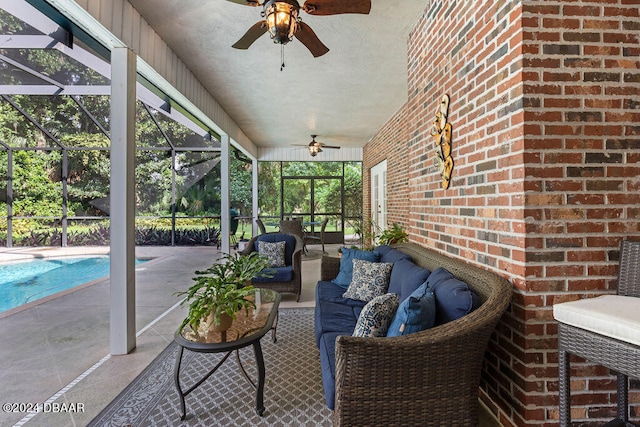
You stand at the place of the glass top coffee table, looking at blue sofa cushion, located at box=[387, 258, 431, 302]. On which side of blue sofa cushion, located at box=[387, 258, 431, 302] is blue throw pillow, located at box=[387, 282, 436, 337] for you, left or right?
right

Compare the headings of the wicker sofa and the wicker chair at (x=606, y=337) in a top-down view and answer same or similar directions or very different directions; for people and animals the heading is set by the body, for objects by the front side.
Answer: same or similar directions

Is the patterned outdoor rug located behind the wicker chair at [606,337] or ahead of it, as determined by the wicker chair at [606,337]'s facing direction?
ahead

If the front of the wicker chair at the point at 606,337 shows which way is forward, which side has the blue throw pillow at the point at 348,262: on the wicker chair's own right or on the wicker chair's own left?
on the wicker chair's own right

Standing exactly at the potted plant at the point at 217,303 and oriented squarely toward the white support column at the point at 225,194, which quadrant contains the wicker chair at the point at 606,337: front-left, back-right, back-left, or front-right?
back-right

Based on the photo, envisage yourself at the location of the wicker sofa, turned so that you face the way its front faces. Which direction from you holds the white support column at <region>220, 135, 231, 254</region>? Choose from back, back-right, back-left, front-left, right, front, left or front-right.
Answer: front-right

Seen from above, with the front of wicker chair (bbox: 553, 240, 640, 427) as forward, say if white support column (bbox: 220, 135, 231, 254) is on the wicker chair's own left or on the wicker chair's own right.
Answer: on the wicker chair's own right

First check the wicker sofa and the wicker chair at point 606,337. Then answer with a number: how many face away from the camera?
0

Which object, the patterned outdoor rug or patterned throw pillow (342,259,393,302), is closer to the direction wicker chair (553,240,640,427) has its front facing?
the patterned outdoor rug

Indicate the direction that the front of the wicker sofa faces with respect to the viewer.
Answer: facing to the left of the viewer

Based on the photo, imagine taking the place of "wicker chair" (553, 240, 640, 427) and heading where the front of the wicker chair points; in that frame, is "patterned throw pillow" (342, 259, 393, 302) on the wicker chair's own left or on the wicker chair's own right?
on the wicker chair's own right
